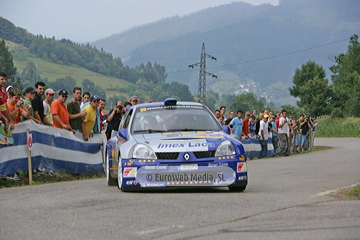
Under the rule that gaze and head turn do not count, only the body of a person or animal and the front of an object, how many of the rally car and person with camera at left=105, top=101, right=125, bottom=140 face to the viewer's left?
0

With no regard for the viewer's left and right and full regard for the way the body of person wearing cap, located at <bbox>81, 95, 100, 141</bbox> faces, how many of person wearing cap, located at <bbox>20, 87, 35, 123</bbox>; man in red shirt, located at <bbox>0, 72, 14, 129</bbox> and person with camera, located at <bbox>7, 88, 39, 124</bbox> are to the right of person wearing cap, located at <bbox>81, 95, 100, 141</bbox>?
3

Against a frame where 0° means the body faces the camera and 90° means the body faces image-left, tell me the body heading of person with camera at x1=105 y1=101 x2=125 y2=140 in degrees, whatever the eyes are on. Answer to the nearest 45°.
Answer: approximately 315°

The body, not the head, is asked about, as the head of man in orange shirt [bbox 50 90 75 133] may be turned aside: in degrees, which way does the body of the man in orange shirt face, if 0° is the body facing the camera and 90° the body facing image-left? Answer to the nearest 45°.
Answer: approximately 315°

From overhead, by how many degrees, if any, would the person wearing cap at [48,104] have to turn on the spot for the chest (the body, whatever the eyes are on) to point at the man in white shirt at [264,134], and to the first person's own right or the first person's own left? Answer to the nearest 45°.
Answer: approximately 90° to the first person's own left

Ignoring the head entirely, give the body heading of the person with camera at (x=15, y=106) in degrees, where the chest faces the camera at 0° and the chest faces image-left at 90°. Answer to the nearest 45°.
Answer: approximately 315°
